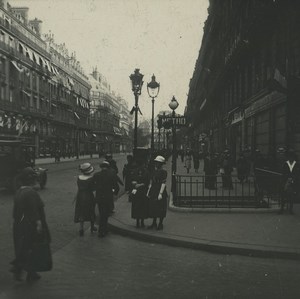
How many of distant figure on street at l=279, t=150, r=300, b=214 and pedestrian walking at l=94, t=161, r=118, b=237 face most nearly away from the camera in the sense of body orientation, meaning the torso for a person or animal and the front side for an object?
1

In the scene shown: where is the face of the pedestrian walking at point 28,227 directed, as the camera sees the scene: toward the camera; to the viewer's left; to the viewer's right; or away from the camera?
away from the camera

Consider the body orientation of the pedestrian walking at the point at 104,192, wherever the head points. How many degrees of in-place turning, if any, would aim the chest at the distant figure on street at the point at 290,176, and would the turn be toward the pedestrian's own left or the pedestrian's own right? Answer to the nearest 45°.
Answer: approximately 90° to the pedestrian's own right

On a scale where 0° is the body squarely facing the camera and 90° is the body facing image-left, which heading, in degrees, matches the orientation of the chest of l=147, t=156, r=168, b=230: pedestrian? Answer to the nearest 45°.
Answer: approximately 45°

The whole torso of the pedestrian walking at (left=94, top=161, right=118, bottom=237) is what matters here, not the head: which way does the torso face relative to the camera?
away from the camera

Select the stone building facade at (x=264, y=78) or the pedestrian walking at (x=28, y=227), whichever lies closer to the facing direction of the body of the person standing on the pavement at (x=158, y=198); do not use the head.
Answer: the pedestrian walking

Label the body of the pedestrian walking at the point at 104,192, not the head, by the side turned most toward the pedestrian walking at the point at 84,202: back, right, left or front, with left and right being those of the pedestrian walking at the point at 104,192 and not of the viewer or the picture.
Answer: left
